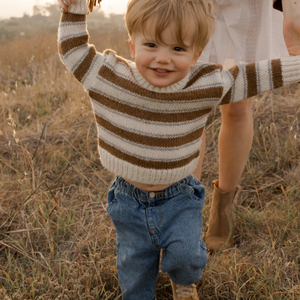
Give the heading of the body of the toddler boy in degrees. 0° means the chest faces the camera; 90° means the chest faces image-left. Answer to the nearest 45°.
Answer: approximately 0°
